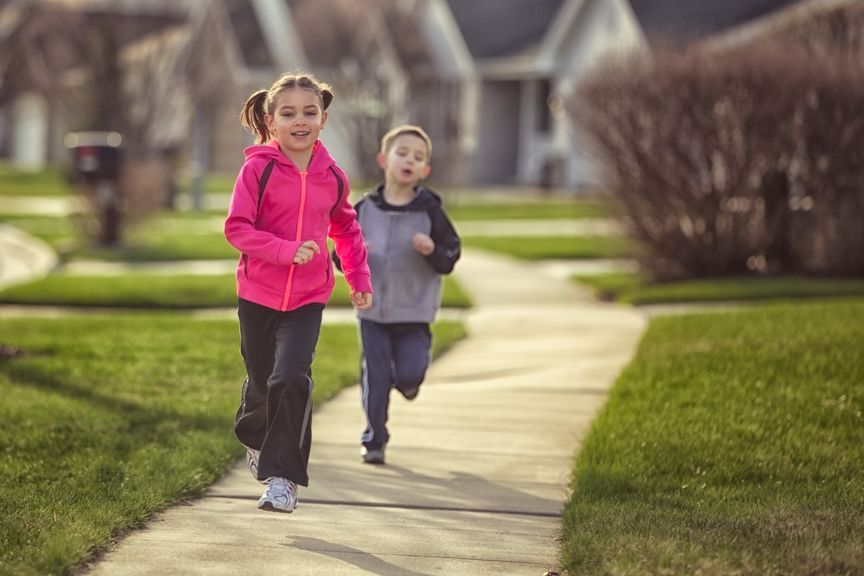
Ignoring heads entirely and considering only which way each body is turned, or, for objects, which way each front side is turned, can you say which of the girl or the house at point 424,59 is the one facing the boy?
the house

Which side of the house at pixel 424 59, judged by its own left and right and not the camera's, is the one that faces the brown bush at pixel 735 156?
front

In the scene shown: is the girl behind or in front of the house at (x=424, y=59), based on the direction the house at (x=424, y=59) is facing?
in front

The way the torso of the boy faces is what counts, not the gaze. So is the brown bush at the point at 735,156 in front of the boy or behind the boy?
behind

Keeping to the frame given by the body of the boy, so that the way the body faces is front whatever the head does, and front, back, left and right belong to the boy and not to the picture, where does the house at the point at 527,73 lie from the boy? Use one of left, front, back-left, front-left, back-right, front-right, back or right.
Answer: back

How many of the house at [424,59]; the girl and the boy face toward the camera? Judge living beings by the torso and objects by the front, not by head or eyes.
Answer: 3

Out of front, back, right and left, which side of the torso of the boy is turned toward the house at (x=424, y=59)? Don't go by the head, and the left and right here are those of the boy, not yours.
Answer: back

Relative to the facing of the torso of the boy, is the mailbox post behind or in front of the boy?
behind

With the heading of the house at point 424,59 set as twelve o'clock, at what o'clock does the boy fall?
The boy is roughly at 12 o'clock from the house.
